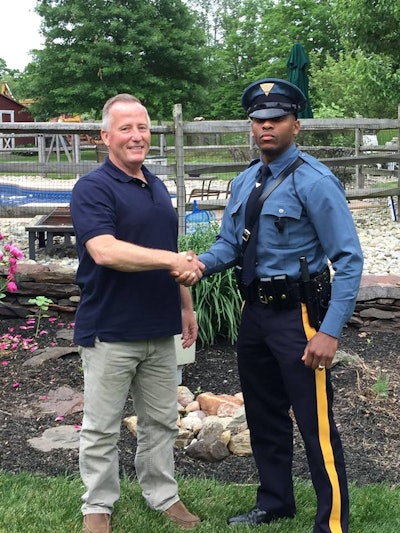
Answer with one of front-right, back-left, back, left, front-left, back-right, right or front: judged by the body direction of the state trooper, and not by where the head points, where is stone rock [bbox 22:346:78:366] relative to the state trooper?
right

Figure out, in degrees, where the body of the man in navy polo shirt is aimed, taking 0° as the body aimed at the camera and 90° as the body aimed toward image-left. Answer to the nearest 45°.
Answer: approximately 315°

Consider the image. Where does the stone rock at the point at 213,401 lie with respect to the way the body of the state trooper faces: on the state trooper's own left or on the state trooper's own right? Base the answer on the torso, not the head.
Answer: on the state trooper's own right

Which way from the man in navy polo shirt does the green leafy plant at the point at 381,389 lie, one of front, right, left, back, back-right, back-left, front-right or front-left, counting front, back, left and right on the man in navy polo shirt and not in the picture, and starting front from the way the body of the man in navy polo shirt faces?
left

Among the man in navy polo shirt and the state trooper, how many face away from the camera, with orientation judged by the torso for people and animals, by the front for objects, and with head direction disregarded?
0

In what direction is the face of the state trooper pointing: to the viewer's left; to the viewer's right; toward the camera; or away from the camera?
toward the camera

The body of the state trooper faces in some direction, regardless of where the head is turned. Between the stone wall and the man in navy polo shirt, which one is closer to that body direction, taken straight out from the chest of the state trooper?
the man in navy polo shirt

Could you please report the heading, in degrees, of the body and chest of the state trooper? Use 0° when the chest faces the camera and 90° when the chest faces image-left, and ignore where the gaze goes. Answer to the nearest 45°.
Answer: approximately 45°

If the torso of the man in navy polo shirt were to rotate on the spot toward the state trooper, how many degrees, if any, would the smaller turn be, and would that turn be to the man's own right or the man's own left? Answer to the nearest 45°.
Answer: approximately 45° to the man's own left

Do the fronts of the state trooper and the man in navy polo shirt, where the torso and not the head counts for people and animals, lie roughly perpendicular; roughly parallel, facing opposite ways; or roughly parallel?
roughly perpendicular

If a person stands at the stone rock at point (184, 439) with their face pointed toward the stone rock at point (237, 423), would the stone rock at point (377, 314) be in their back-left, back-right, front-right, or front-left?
front-left

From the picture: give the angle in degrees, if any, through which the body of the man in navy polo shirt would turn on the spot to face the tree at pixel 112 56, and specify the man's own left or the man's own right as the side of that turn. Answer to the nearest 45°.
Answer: approximately 135° to the man's own left

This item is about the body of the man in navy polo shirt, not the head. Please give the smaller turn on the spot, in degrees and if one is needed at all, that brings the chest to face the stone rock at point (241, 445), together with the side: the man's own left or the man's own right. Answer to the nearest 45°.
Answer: approximately 90° to the man's own left
